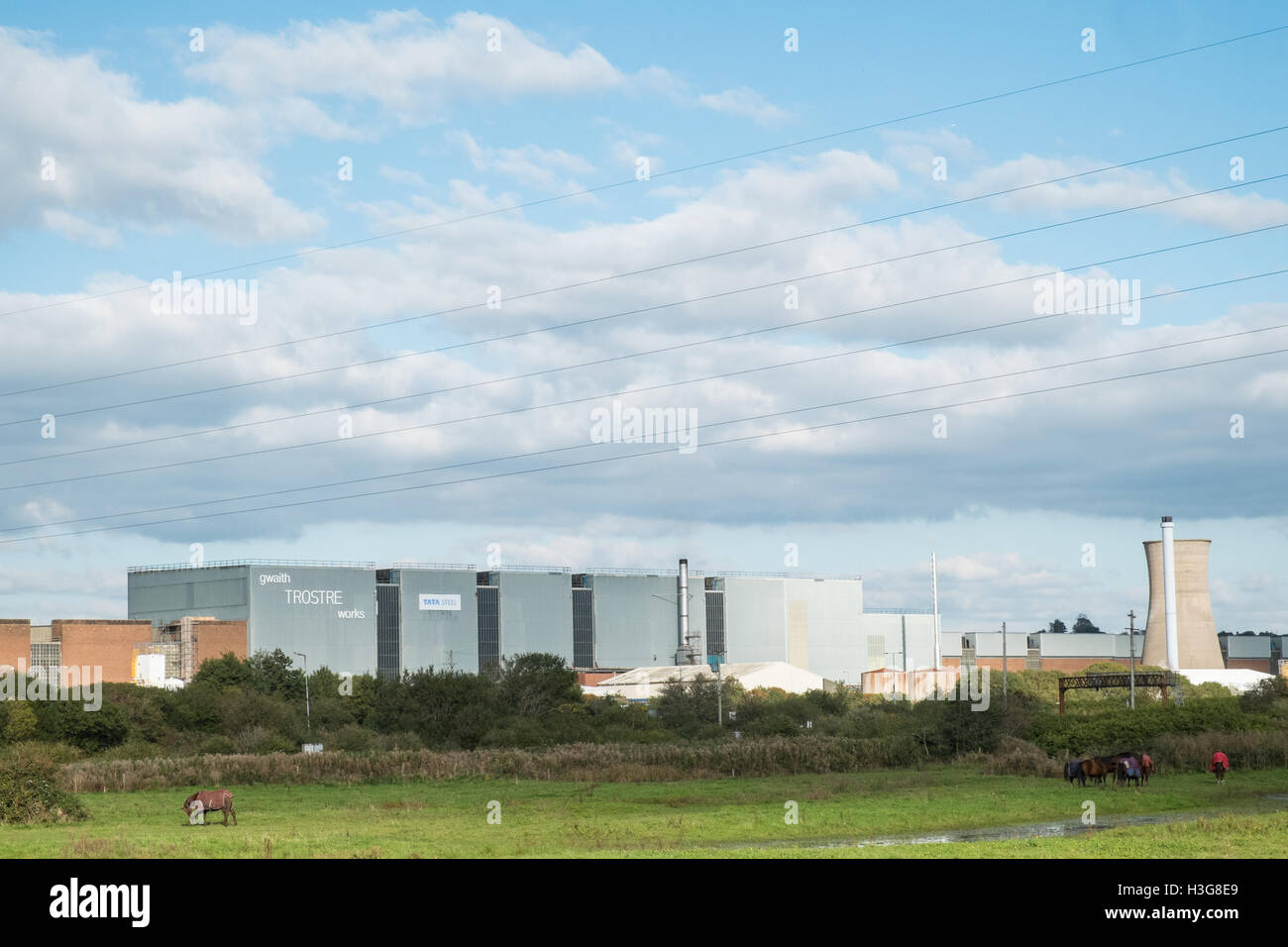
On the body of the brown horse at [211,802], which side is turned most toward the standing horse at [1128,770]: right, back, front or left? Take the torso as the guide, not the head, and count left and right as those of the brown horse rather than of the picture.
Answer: back

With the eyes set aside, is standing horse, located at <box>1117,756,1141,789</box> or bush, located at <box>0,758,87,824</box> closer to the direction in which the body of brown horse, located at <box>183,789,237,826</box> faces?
the bush

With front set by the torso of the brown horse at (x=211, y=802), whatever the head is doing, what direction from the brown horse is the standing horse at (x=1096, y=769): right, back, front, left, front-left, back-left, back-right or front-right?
back

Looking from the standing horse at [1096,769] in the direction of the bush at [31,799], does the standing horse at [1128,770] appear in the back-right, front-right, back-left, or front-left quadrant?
back-left

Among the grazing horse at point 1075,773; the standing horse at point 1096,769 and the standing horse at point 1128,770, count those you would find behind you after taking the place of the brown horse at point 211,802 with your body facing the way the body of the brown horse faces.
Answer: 3

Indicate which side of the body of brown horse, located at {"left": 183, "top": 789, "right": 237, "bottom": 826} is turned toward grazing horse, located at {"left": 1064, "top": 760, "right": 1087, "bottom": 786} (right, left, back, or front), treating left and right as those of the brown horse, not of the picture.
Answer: back

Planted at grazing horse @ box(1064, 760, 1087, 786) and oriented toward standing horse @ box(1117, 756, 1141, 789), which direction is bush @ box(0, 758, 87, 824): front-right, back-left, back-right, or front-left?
back-right

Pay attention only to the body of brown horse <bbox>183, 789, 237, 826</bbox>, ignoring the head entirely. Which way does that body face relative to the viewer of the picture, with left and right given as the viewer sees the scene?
facing to the left of the viewer

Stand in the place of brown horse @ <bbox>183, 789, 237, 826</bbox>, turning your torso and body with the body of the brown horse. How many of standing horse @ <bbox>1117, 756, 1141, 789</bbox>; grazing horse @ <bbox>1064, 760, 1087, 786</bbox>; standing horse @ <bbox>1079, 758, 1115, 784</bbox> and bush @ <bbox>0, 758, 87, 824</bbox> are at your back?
3

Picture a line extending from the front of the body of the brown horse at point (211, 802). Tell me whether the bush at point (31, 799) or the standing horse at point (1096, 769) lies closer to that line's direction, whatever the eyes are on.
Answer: the bush

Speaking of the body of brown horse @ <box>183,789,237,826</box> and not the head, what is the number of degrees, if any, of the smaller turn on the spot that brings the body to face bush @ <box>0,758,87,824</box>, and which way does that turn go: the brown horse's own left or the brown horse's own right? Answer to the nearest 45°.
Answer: approximately 45° to the brown horse's own right
